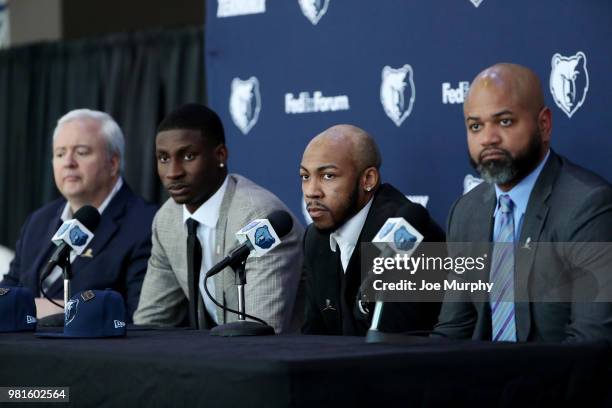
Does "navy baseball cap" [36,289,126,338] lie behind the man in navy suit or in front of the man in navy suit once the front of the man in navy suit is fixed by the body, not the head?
in front

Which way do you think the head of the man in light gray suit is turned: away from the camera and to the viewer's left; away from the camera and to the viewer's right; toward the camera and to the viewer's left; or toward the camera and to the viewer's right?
toward the camera and to the viewer's left

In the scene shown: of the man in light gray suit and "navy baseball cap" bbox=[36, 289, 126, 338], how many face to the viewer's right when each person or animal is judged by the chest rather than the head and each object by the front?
0

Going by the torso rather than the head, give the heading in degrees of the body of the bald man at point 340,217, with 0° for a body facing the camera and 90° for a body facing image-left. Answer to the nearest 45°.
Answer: approximately 45°

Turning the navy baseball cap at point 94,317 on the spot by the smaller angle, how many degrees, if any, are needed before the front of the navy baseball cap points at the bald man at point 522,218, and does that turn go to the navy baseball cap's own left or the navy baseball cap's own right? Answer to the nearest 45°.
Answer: approximately 180°

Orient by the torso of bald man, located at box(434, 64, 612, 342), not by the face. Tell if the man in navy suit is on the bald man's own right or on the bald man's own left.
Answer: on the bald man's own right

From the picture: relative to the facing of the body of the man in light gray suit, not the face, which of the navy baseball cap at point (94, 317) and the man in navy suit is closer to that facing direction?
the navy baseball cap
